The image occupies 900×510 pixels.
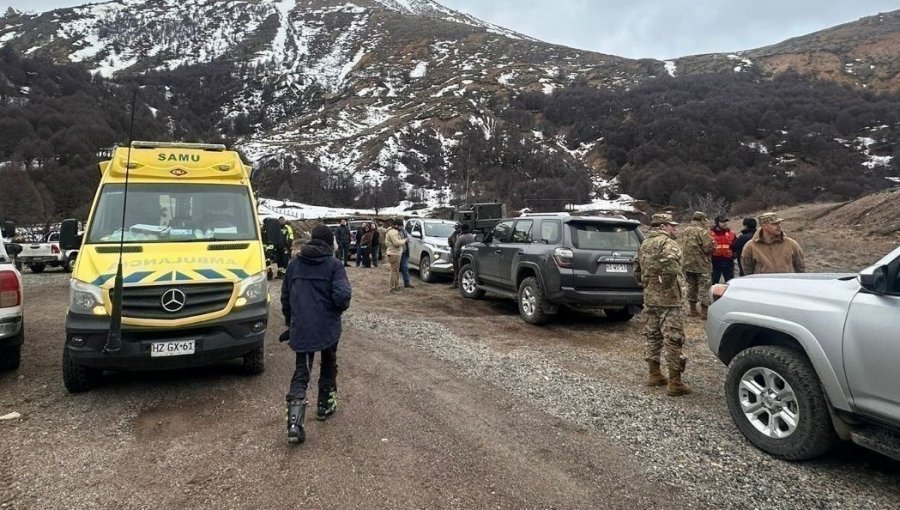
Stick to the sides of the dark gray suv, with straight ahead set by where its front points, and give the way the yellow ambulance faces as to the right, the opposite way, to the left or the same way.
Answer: the opposite way

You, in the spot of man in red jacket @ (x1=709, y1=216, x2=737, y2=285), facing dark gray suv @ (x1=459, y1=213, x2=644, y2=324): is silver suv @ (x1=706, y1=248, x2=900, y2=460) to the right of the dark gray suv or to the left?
left

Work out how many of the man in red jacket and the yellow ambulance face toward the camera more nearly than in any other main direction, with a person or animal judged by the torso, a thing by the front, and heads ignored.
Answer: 2

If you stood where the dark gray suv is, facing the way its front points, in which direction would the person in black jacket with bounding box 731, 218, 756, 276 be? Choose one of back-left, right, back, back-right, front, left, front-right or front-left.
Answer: right

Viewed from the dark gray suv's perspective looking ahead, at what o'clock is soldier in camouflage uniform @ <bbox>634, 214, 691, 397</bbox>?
The soldier in camouflage uniform is roughly at 7 o'clock from the dark gray suv.

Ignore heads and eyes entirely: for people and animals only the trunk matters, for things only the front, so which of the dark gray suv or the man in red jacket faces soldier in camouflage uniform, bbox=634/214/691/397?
the man in red jacket

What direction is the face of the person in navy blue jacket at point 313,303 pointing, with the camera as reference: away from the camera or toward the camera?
away from the camera

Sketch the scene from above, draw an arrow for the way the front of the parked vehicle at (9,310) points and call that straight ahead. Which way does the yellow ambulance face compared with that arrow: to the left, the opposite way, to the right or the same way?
the opposite way

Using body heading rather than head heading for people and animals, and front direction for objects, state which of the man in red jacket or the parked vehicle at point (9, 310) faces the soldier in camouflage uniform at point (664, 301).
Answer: the man in red jacket

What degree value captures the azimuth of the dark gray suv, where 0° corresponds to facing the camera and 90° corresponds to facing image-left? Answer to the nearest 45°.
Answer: approximately 135°

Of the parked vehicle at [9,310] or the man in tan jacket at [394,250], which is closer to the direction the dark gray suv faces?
the man in tan jacket

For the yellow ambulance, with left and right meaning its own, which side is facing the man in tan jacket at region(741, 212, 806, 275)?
left

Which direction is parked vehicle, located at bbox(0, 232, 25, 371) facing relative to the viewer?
away from the camera

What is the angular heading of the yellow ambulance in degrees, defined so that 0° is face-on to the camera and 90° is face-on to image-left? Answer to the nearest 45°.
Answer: approximately 0°
